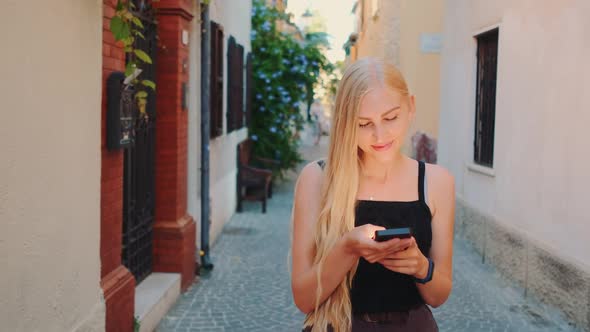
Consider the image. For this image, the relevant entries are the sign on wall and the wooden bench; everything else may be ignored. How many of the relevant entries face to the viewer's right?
1

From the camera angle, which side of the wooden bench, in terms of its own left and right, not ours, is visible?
right

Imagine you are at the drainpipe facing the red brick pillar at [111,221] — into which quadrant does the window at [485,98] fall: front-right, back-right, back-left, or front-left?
back-left

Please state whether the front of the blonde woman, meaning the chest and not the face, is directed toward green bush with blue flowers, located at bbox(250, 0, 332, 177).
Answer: no

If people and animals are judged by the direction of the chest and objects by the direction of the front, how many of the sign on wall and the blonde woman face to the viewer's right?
0

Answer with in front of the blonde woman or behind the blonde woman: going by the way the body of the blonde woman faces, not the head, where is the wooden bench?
behind

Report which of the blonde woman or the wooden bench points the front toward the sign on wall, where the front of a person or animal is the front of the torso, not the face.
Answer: the wooden bench

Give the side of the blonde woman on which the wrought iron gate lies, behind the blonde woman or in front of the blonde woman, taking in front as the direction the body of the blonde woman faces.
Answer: behind

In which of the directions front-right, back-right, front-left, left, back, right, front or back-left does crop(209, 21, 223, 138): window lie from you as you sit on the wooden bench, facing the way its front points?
right

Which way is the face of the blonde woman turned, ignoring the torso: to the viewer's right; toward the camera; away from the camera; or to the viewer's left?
toward the camera

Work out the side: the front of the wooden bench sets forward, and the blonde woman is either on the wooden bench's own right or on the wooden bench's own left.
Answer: on the wooden bench's own right

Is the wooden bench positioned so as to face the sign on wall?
yes

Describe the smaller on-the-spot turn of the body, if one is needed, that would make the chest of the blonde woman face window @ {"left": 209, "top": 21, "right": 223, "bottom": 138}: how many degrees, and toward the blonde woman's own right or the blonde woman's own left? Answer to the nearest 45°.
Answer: approximately 180°

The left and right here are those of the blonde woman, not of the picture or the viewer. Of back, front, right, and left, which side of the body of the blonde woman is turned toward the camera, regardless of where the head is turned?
front

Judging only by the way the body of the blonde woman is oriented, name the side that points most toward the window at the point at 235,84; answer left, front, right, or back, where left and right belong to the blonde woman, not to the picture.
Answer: back
